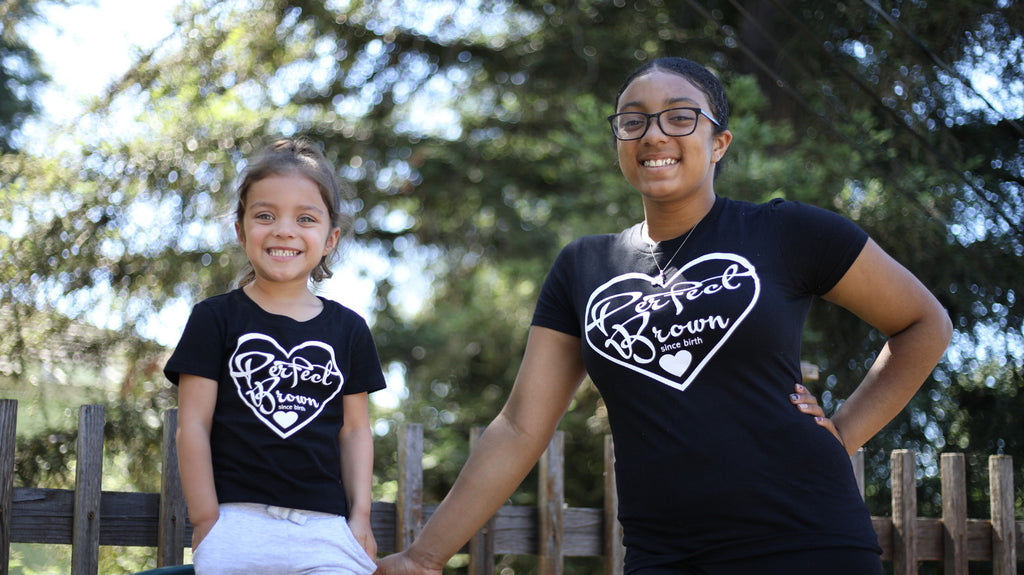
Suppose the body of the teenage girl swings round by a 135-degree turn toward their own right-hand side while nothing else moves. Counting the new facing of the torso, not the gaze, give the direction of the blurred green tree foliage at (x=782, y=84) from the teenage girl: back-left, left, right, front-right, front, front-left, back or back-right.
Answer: front-right

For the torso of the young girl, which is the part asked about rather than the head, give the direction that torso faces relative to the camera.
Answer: toward the camera

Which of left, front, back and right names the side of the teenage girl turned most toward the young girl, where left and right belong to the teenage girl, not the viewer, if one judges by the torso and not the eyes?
right

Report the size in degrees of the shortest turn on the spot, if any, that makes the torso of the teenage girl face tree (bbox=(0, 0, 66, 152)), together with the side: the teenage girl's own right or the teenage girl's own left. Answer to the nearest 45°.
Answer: approximately 135° to the teenage girl's own right

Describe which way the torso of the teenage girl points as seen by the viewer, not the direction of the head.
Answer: toward the camera

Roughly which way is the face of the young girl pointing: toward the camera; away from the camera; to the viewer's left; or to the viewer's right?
toward the camera

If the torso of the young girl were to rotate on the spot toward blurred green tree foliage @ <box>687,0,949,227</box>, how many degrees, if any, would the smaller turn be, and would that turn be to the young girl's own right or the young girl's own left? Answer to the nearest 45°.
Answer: approximately 135° to the young girl's own left

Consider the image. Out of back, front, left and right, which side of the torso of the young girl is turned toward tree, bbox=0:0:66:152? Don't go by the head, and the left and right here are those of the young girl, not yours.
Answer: back

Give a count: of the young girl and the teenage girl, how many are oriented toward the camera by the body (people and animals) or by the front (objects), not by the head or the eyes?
2
